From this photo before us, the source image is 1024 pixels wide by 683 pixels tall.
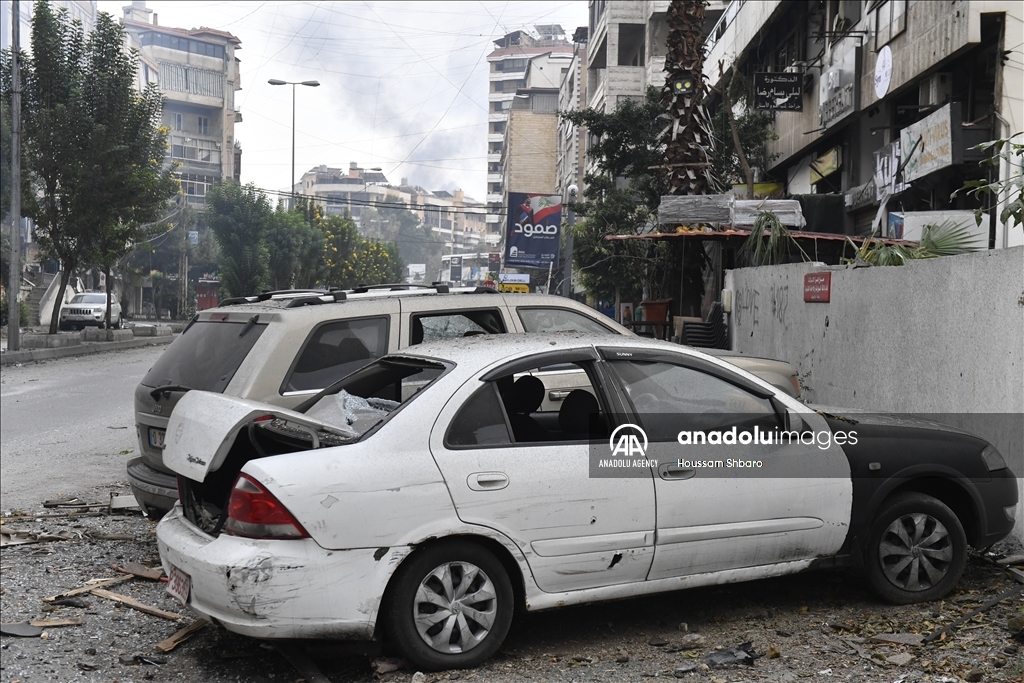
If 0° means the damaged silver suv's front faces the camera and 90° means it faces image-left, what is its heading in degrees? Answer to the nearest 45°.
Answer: approximately 225°

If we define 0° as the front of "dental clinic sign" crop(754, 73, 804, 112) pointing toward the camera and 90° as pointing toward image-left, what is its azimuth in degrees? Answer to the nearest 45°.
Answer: approximately 0°

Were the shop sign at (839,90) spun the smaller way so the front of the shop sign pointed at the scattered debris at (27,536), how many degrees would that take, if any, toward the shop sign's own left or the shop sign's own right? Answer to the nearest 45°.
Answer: approximately 45° to the shop sign's own left

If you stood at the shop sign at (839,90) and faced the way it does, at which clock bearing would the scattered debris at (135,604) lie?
The scattered debris is roughly at 11 o'clock from the shop sign.

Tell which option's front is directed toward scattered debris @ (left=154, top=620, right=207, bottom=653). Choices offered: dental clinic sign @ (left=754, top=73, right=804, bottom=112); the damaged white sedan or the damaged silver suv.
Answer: the dental clinic sign

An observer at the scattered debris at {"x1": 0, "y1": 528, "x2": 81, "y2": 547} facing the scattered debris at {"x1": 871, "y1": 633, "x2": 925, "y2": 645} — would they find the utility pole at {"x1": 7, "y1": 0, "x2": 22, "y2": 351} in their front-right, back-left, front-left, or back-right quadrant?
back-left

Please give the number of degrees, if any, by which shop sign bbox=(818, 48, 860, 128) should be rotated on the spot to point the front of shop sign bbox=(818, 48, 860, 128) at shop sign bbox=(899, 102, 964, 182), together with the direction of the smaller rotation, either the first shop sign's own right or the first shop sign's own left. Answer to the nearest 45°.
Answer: approximately 45° to the first shop sign's own left

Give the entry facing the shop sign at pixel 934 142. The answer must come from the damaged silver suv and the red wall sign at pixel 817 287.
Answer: the damaged silver suv

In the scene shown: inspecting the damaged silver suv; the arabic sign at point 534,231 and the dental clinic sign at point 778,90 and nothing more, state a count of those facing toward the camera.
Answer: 2

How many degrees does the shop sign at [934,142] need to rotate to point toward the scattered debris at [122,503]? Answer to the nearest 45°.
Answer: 0° — it already faces it

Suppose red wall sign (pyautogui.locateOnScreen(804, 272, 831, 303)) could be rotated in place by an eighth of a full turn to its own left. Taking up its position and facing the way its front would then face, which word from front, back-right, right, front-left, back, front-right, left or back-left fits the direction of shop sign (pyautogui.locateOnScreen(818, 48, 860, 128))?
back

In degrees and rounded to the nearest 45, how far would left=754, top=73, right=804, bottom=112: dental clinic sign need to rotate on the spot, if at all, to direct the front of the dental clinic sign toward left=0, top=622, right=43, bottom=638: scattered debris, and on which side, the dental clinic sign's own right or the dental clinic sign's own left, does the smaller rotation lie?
0° — it already faces it
